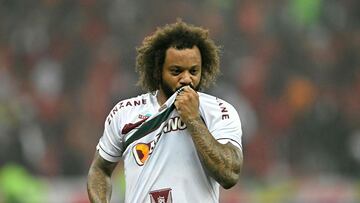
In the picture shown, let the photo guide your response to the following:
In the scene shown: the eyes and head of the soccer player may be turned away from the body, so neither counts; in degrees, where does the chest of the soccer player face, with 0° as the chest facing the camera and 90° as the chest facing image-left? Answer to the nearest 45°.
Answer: approximately 0°
